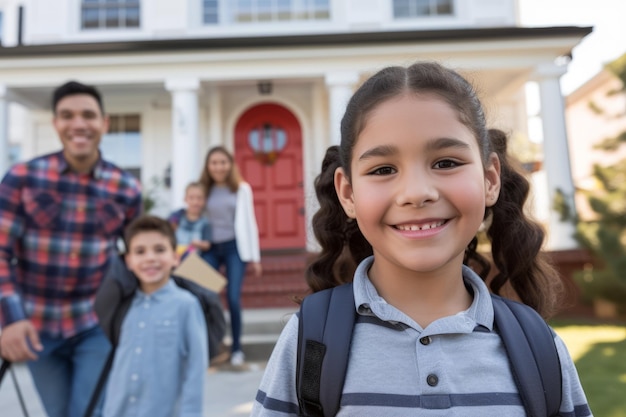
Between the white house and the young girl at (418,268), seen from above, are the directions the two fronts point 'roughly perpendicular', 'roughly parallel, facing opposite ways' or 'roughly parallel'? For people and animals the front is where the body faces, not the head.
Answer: roughly parallel

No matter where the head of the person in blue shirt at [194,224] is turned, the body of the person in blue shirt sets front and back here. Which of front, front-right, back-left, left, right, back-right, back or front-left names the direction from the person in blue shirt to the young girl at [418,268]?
front

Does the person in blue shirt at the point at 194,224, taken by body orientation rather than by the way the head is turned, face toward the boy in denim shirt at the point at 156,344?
yes

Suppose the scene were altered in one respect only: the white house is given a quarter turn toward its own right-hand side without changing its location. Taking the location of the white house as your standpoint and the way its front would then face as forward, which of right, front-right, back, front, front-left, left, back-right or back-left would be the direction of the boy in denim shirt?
left

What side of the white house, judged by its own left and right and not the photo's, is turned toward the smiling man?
front

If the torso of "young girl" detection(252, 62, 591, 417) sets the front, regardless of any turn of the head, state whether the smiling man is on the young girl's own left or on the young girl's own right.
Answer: on the young girl's own right

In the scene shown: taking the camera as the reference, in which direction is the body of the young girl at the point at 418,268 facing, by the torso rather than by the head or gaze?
toward the camera

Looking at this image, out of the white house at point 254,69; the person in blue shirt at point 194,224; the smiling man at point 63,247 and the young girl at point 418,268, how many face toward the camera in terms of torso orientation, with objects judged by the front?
4

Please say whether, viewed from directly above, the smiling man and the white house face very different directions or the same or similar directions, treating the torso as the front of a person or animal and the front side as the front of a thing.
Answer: same or similar directions

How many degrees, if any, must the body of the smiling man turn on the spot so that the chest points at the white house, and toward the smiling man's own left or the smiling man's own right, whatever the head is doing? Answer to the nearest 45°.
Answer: approximately 135° to the smiling man's own left

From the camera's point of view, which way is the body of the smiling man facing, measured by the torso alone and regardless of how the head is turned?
toward the camera

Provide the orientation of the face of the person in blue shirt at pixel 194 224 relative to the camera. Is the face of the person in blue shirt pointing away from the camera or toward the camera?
toward the camera

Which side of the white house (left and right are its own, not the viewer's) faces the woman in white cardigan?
front

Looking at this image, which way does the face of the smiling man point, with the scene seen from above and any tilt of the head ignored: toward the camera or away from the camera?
toward the camera

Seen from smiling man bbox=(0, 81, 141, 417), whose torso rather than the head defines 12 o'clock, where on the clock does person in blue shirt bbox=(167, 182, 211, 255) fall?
The person in blue shirt is roughly at 7 o'clock from the smiling man.

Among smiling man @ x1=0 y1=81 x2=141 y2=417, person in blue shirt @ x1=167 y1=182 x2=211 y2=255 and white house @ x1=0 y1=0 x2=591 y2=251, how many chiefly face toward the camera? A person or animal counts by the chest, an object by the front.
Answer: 3

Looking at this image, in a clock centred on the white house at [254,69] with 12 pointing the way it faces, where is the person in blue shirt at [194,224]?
The person in blue shirt is roughly at 12 o'clock from the white house.
